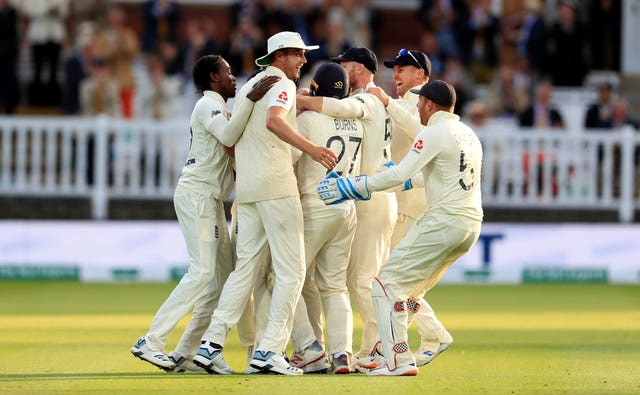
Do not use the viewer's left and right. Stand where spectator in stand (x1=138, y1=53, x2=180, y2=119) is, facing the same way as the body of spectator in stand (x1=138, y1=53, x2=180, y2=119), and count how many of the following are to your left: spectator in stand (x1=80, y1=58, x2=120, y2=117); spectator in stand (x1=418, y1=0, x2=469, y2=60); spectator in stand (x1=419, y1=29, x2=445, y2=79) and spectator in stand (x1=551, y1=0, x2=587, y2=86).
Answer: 3

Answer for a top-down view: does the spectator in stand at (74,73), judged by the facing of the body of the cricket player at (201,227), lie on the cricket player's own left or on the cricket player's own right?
on the cricket player's own left

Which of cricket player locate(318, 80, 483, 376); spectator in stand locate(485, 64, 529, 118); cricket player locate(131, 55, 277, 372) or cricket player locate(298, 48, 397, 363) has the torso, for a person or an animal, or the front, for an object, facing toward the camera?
the spectator in stand

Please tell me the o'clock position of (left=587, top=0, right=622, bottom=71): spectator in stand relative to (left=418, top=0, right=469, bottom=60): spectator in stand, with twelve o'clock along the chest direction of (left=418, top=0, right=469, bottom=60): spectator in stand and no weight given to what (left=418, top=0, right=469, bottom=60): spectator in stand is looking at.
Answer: (left=587, top=0, right=622, bottom=71): spectator in stand is roughly at 8 o'clock from (left=418, top=0, right=469, bottom=60): spectator in stand.

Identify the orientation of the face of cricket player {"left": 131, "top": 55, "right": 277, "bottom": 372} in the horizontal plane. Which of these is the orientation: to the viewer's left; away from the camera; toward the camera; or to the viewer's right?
to the viewer's right

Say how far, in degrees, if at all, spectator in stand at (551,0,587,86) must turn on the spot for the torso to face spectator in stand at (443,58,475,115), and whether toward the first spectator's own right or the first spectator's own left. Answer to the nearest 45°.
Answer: approximately 45° to the first spectator's own right

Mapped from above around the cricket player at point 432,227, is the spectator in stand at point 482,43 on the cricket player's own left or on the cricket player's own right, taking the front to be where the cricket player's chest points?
on the cricket player's own right

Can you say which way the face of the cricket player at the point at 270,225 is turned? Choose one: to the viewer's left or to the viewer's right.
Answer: to the viewer's right

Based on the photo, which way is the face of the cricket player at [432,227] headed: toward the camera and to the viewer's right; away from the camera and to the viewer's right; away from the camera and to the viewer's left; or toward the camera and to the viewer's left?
away from the camera and to the viewer's left
